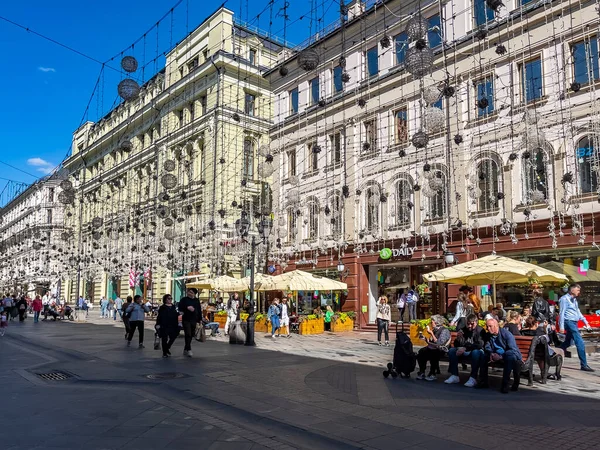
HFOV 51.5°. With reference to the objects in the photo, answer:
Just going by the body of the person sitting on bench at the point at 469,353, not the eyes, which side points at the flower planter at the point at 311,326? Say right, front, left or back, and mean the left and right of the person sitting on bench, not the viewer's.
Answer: right

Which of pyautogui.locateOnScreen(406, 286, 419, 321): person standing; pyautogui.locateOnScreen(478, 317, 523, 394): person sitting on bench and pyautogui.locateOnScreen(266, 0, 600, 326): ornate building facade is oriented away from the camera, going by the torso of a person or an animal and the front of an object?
the person standing

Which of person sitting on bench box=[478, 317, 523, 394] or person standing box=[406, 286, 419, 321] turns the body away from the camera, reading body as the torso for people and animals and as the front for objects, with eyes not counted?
the person standing

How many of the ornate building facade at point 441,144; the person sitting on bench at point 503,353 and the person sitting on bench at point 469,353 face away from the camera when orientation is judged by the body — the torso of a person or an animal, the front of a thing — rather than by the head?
0

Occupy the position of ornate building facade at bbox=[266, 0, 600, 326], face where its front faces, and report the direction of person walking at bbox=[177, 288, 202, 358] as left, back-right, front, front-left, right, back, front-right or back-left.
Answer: front

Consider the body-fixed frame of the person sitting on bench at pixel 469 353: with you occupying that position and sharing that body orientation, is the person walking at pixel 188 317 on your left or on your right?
on your right

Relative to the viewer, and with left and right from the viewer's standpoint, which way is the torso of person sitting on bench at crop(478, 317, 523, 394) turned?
facing the viewer and to the left of the viewer

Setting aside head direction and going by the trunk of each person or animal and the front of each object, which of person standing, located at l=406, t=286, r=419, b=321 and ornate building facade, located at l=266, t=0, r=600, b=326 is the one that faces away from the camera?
the person standing
